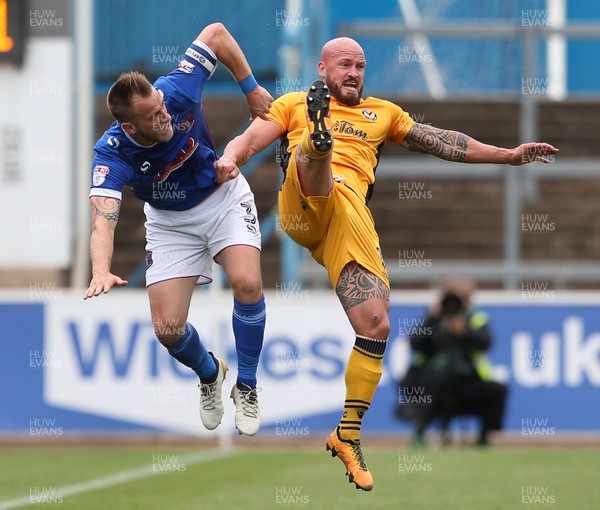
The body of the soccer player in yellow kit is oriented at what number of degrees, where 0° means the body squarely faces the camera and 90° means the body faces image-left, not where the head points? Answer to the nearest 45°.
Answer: approximately 0°

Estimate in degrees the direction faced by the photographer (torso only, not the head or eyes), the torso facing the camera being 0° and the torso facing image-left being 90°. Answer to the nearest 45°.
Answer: approximately 0°

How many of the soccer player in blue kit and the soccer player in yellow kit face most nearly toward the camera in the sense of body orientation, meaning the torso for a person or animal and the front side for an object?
2

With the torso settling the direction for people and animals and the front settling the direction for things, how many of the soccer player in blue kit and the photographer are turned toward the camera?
2
